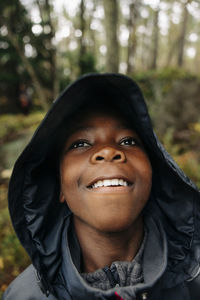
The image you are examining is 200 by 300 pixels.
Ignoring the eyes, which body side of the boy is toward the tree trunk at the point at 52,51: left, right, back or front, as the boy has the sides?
back

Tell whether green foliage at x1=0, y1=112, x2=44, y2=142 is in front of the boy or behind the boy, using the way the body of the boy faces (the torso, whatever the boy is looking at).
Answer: behind

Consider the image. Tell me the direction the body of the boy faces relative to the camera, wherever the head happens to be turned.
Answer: toward the camera

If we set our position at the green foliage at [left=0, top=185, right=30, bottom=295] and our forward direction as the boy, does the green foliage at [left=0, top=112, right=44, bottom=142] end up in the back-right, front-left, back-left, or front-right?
back-left

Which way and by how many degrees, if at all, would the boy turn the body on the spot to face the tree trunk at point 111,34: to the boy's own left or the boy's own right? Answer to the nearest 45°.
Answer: approximately 180°

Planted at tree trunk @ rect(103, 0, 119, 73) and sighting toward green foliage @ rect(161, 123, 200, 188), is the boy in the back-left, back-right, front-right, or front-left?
front-right
